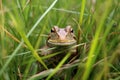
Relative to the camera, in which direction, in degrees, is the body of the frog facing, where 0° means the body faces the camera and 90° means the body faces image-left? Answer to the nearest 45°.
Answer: approximately 0°
